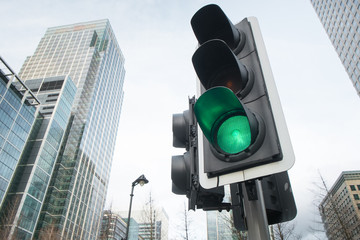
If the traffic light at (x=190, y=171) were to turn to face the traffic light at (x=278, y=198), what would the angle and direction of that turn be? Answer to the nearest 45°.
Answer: approximately 180°

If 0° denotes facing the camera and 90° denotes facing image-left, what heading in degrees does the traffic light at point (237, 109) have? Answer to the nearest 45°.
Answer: approximately 45°

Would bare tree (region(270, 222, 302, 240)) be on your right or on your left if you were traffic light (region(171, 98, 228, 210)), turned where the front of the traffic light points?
on your right

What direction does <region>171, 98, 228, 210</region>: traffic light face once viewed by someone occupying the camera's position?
facing to the left of the viewer

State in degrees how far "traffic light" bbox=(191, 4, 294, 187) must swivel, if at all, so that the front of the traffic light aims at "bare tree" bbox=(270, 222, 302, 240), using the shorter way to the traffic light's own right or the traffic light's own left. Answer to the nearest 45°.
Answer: approximately 135° to the traffic light's own right

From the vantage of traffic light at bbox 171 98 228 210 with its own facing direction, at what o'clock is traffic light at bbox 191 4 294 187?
traffic light at bbox 191 4 294 187 is roughly at 8 o'clock from traffic light at bbox 171 98 228 210.

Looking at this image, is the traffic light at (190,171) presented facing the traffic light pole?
no

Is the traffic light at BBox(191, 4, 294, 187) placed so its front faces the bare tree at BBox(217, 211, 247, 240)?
no

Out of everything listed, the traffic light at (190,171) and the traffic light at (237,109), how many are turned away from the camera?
0
